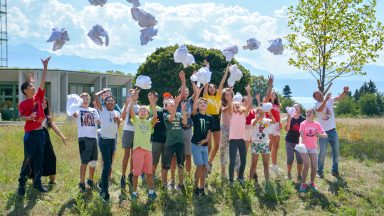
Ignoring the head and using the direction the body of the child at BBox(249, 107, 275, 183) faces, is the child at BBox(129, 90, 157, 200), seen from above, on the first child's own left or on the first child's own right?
on the first child's own right

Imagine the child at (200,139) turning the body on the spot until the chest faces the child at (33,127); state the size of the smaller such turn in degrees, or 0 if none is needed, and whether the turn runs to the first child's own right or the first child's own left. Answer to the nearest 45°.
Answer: approximately 90° to the first child's own right

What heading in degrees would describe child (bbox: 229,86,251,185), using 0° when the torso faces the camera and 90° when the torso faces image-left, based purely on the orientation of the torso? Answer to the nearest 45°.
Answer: approximately 0°

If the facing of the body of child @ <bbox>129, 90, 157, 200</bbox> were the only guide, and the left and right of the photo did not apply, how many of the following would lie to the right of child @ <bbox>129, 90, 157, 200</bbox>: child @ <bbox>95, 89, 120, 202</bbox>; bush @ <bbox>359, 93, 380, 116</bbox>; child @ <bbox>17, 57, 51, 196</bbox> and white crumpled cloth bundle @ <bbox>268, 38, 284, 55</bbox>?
2

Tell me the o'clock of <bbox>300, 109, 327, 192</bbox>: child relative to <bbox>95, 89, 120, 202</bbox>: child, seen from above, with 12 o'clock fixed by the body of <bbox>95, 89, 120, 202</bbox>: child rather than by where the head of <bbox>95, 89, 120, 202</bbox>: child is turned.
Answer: <bbox>300, 109, 327, 192</bbox>: child is roughly at 9 o'clock from <bbox>95, 89, 120, 202</bbox>: child.

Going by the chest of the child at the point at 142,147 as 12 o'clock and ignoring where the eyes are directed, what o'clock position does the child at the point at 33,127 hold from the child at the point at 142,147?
the child at the point at 33,127 is roughly at 3 o'clock from the child at the point at 142,147.

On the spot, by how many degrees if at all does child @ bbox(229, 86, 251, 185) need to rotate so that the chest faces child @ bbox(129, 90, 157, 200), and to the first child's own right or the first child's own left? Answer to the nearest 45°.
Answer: approximately 45° to the first child's own right

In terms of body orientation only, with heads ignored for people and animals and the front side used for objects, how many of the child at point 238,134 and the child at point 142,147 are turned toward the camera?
2

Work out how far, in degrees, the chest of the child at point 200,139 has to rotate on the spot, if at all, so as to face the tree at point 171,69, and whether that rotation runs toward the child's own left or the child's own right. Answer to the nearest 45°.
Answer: approximately 180°
